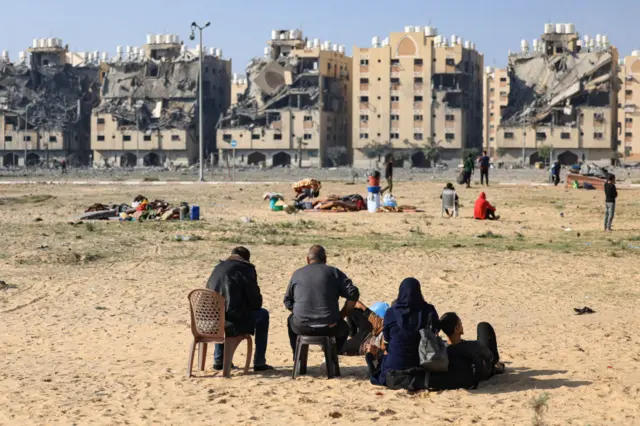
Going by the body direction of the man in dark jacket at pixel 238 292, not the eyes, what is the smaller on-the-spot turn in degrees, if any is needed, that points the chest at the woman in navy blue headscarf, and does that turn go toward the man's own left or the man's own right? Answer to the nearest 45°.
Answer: approximately 90° to the man's own right

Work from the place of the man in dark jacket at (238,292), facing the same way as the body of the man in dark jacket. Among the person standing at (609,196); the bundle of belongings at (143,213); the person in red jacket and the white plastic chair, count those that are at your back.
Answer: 0

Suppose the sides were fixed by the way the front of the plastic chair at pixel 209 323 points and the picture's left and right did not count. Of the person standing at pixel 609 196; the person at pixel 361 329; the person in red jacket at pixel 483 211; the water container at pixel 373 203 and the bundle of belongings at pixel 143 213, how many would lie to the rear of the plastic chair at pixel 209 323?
0

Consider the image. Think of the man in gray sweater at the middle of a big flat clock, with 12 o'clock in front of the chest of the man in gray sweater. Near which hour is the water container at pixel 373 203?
The water container is roughly at 12 o'clock from the man in gray sweater.

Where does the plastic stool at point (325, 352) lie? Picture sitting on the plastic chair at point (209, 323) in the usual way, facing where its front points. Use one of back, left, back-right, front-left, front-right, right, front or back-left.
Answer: front-right

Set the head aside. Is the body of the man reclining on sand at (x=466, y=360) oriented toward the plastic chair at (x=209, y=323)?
no

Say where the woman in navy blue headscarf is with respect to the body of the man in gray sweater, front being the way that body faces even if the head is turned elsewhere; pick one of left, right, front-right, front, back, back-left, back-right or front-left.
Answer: back-right

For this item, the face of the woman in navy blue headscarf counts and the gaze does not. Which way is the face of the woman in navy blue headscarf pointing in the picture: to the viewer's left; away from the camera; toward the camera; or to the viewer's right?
away from the camera

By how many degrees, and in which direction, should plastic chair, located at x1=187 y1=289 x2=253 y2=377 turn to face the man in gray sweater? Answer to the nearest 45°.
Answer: approximately 45° to its right

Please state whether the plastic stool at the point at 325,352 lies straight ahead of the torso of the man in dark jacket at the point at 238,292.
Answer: no

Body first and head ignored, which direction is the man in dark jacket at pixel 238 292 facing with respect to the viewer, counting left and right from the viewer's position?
facing away from the viewer and to the right of the viewer

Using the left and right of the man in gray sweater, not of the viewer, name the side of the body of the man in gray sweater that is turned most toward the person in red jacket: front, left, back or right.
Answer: front

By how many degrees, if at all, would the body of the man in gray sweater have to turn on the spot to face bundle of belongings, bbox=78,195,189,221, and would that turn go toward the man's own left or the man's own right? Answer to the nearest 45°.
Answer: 0° — they already face it

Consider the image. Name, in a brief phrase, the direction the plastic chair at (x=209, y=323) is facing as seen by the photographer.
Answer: facing away from the viewer and to the right of the viewer

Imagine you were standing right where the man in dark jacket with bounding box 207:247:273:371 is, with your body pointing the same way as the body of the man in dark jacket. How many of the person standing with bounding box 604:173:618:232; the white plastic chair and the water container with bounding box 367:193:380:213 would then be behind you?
0

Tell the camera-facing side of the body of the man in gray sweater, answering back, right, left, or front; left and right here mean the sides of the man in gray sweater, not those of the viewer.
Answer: back

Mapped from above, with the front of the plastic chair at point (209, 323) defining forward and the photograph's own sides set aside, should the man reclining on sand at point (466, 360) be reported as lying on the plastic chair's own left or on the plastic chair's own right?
on the plastic chair's own right

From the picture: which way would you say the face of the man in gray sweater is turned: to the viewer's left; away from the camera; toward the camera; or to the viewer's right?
away from the camera

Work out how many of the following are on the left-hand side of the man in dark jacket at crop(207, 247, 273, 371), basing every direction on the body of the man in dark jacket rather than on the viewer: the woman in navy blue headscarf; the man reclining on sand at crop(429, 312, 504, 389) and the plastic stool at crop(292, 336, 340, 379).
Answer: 0
